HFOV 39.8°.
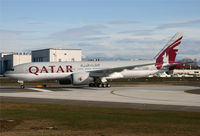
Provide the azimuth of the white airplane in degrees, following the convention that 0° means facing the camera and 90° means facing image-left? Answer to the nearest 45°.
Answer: approximately 90°
